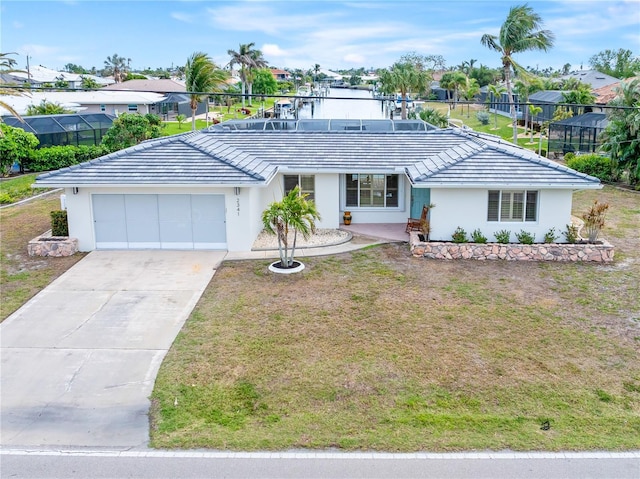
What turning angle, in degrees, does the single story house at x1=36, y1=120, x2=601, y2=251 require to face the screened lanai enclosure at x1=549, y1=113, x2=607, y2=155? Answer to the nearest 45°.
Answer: approximately 135° to its left

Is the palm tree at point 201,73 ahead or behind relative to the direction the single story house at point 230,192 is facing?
behind

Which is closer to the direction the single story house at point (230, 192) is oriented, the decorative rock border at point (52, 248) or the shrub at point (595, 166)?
the decorative rock border

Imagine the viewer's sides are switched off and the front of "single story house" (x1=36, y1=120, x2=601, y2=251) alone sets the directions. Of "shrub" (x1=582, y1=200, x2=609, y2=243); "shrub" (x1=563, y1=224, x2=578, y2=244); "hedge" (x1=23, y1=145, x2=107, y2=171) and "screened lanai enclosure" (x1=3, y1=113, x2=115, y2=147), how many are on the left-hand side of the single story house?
2

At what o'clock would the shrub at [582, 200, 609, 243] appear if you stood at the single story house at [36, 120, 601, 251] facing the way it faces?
The shrub is roughly at 9 o'clock from the single story house.

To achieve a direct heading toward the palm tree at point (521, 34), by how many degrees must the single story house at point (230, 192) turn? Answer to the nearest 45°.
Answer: approximately 135° to its left

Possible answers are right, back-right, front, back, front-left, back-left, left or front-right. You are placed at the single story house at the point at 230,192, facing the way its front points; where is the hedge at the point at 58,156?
back-right

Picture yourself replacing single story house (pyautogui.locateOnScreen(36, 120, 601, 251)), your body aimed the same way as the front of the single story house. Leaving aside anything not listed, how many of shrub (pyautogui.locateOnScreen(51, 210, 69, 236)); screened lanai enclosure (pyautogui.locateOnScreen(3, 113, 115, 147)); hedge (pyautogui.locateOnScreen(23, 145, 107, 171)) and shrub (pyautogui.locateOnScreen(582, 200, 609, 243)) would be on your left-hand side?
1

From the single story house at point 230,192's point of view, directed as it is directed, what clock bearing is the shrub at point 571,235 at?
The shrub is roughly at 9 o'clock from the single story house.

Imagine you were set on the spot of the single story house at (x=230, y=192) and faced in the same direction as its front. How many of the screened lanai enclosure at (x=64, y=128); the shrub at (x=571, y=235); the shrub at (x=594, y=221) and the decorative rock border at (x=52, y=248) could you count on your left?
2

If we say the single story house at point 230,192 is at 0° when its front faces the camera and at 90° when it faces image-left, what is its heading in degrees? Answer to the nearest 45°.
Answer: approximately 0°

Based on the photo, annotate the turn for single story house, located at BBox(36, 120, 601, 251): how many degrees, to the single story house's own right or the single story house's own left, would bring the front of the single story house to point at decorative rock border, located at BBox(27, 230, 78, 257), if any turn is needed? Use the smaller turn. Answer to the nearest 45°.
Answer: approximately 90° to the single story house's own right

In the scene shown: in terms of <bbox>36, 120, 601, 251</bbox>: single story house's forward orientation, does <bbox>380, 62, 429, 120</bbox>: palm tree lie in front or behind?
behind

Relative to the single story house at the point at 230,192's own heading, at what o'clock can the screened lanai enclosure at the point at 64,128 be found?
The screened lanai enclosure is roughly at 5 o'clock from the single story house.

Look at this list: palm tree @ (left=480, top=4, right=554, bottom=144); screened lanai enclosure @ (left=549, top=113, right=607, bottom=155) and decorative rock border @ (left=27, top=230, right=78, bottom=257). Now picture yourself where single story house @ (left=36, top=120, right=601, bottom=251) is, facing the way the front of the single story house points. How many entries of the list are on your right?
1
